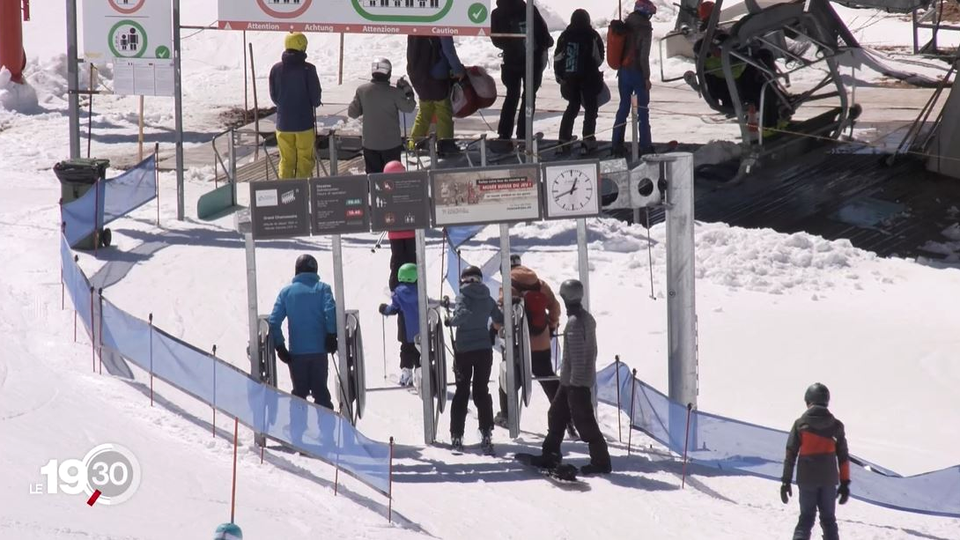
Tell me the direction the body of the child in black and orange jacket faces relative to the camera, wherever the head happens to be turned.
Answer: away from the camera

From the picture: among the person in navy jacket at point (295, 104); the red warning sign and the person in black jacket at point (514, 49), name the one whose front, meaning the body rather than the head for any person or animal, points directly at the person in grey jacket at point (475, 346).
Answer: the red warning sign

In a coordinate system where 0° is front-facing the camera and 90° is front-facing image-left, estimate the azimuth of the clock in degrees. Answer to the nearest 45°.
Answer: approximately 0°

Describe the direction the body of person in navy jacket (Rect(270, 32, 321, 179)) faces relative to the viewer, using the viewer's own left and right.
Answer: facing away from the viewer

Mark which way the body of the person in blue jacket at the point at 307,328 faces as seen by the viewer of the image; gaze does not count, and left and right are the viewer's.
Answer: facing away from the viewer

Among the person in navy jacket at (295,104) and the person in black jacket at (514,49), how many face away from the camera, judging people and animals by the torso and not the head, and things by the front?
2

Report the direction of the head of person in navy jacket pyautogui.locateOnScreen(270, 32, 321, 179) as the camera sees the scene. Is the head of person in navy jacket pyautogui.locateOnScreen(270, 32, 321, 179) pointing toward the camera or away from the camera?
away from the camera

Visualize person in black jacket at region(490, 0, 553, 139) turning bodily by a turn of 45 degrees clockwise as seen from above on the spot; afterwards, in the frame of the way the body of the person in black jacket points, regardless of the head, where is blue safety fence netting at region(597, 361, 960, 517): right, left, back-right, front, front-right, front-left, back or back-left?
back-right
